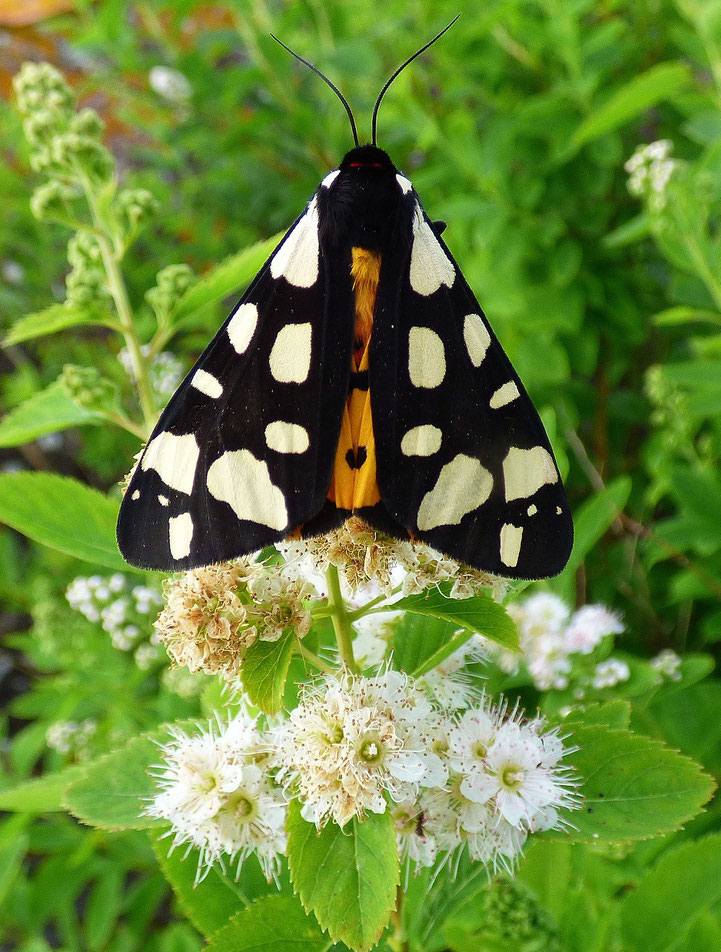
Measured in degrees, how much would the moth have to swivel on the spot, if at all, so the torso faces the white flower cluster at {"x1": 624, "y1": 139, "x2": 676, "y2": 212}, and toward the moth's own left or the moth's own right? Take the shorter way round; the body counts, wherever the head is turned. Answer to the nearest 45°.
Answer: approximately 45° to the moth's own right

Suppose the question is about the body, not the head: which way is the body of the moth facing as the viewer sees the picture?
away from the camera

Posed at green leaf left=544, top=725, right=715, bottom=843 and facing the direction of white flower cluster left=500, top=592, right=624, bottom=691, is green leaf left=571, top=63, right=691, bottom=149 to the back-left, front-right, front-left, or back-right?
front-right
